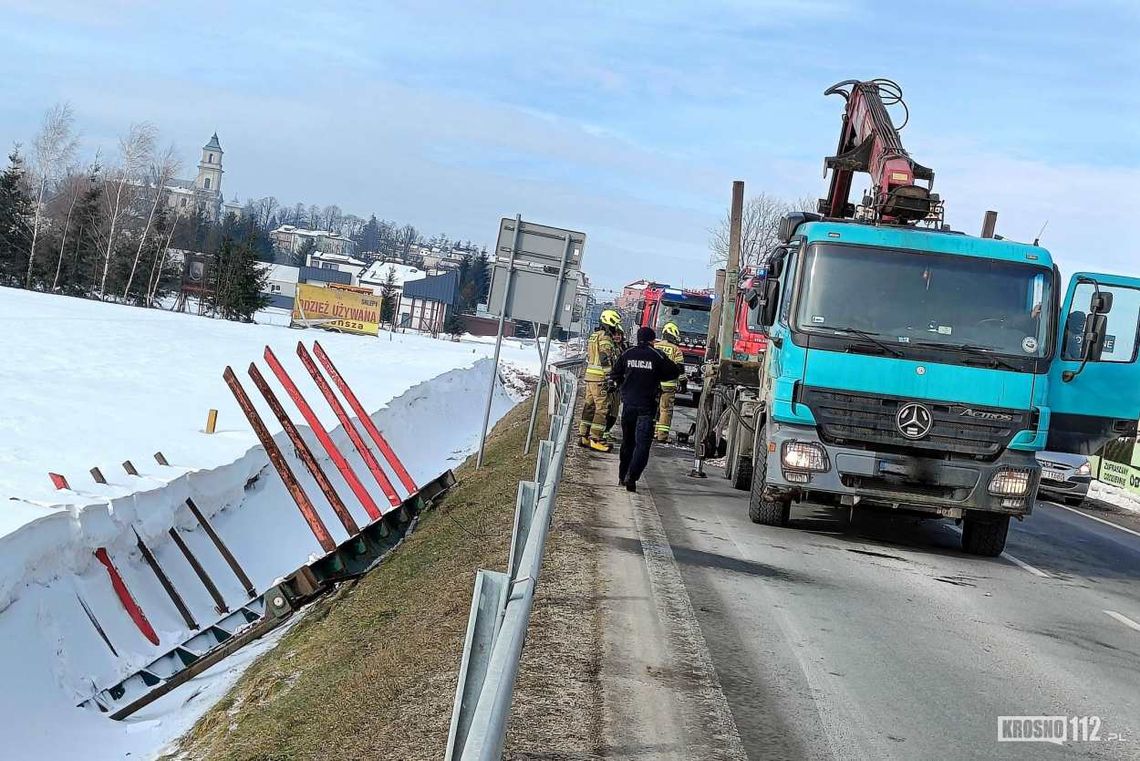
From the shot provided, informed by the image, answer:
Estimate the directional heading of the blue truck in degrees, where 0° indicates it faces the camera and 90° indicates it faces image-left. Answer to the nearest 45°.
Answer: approximately 0°

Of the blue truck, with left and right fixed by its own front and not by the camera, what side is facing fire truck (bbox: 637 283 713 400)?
back

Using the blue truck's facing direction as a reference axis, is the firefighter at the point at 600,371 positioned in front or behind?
behind

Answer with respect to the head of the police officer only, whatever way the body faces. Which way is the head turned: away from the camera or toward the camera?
away from the camera

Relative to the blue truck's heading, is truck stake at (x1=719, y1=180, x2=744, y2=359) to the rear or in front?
to the rear

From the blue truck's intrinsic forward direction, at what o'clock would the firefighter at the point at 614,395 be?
The firefighter is roughly at 5 o'clock from the blue truck.
